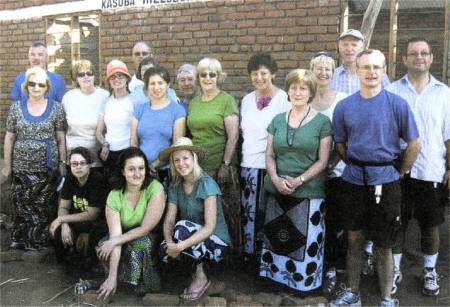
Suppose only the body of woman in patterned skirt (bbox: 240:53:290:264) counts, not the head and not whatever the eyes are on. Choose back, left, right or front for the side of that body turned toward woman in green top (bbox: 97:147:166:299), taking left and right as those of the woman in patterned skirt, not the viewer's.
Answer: right

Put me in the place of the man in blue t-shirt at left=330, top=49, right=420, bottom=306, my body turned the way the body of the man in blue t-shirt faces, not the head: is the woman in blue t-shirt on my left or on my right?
on my right

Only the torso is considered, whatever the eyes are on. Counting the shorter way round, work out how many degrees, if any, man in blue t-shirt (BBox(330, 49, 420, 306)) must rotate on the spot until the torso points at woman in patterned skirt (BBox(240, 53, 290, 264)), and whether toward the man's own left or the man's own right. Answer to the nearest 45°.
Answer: approximately 135° to the man's own right

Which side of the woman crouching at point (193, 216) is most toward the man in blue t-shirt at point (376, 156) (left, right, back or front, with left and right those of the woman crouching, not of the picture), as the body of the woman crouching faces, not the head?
left

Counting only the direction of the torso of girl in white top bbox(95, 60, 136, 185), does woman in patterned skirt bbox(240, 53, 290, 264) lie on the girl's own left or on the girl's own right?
on the girl's own left
